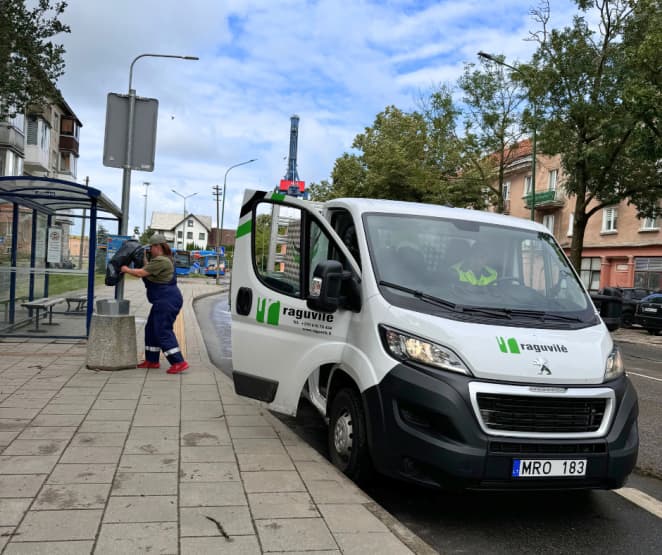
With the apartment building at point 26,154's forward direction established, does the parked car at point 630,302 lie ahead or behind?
ahead

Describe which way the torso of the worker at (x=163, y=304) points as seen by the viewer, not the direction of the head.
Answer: to the viewer's left

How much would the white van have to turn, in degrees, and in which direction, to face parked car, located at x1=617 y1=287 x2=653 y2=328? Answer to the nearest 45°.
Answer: approximately 135° to its left

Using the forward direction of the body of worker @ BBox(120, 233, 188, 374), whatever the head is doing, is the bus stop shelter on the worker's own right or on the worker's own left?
on the worker's own right

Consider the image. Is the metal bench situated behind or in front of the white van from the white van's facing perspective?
behind

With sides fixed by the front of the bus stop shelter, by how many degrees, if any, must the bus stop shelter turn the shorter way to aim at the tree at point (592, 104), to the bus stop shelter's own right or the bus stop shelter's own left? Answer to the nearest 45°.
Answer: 0° — it already faces it

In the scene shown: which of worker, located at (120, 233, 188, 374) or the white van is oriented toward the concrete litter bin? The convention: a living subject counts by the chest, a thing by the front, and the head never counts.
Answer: the worker

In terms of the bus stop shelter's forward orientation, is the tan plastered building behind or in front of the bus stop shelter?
in front

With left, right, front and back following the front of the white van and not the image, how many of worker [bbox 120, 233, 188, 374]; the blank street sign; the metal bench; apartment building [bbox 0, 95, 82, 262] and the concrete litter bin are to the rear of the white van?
5

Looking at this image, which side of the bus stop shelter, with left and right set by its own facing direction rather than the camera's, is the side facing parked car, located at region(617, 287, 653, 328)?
front

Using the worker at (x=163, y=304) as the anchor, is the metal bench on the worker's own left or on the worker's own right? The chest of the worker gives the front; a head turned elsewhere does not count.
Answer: on the worker's own right

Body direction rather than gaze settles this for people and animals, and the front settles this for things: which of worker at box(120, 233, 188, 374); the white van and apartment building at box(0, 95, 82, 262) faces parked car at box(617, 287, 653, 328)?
the apartment building

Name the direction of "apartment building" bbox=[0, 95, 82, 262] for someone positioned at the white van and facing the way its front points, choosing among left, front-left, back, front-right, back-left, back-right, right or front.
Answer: back

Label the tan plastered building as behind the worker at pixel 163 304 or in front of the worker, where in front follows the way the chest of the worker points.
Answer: behind

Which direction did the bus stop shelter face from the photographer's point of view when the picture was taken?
facing to the right of the viewer

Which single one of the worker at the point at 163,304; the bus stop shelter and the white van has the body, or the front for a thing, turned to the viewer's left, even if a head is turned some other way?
the worker

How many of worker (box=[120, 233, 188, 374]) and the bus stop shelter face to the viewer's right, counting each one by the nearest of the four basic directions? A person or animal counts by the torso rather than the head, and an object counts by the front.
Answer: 1

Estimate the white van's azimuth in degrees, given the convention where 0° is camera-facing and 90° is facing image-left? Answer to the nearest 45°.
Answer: approximately 315°
